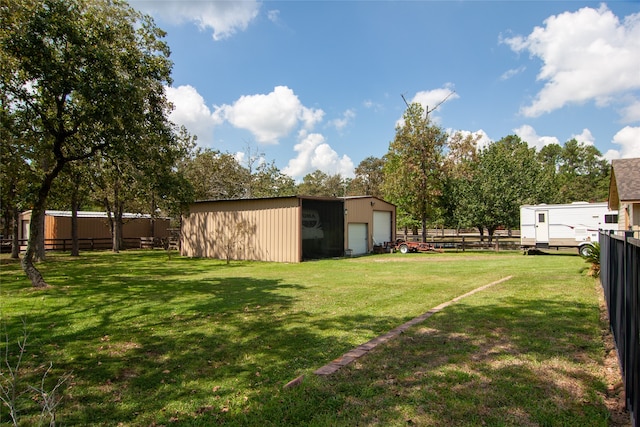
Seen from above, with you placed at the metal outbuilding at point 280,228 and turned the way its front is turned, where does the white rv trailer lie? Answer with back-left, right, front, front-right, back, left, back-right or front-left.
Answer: front-left

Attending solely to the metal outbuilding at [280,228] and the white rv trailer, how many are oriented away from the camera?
0

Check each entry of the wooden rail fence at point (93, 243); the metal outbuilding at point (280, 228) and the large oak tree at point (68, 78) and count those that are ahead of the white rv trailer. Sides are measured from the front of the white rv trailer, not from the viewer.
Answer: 0

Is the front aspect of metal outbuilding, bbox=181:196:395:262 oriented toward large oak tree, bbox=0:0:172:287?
no

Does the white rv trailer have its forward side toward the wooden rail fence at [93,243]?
no

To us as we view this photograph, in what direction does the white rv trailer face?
facing to the right of the viewer
